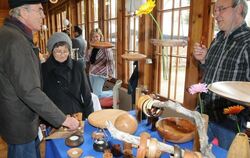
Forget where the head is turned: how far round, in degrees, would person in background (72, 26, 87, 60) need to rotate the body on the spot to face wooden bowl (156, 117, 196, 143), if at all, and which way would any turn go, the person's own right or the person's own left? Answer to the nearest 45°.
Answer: approximately 90° to the person's own left

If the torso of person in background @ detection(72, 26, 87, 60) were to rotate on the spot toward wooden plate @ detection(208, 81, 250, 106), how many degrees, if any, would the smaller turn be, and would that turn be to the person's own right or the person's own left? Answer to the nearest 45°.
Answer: approximately 90° to the person's own left

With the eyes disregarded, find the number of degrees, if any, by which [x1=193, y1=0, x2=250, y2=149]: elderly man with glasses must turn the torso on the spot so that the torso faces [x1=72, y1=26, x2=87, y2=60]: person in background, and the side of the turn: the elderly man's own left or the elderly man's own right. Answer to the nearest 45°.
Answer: approximately 90° to the elderly man's own right

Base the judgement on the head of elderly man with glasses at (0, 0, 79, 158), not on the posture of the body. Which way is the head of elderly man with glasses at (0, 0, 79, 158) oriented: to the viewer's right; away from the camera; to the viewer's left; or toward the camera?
to the viewer's right

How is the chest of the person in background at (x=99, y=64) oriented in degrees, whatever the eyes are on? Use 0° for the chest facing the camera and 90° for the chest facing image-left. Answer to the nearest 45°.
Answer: approximately 45°

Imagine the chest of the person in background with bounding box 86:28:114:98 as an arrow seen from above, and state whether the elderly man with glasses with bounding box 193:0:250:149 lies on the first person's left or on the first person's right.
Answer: on the first person's left

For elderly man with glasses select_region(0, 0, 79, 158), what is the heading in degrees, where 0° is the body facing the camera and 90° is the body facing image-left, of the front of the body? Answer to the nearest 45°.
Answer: approximately 270°
